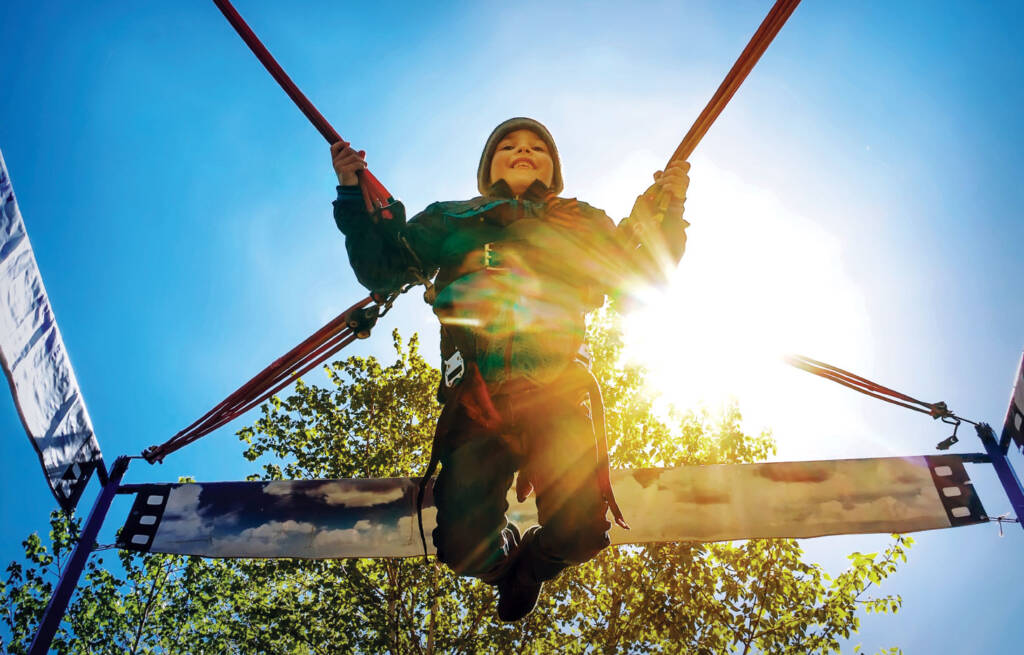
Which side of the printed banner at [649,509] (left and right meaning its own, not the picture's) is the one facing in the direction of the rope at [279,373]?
right

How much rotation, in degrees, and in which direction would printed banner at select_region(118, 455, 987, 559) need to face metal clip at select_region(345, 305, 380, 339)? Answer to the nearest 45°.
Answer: approximately 45° to its right

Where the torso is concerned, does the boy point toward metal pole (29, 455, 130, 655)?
no

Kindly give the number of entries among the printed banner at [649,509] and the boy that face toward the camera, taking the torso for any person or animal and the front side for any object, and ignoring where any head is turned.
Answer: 2

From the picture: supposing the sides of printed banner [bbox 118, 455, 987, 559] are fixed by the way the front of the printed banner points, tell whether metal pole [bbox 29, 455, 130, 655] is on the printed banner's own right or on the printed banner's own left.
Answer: on the printed banner's own right

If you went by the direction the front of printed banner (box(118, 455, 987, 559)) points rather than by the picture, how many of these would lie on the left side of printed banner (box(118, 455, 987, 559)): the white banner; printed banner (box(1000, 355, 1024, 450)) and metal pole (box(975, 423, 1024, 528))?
2

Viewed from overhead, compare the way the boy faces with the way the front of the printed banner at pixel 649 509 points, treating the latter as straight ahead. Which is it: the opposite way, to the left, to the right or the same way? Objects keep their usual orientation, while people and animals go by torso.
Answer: the same way

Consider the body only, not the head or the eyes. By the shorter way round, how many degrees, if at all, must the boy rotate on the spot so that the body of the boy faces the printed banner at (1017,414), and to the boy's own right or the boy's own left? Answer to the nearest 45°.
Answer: approximately 135° to the boy's own left

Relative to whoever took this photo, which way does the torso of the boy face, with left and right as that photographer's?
facing the viewer

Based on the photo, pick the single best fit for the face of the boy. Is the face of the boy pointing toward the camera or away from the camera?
toward the camera

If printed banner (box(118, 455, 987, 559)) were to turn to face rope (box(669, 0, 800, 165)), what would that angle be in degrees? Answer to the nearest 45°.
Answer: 0° — it already faces it

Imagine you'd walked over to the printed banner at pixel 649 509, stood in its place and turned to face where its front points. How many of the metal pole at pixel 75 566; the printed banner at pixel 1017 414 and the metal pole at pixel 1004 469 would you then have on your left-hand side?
2
